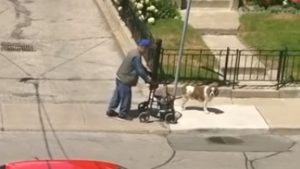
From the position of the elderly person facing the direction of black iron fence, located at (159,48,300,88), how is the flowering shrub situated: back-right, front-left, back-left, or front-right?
front-left

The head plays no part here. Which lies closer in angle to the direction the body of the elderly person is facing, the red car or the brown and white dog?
the brown and white dog

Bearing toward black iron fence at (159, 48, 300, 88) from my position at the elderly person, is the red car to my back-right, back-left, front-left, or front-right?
back-right

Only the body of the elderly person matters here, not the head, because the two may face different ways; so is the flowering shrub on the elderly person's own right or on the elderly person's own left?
on the elderly person's own left

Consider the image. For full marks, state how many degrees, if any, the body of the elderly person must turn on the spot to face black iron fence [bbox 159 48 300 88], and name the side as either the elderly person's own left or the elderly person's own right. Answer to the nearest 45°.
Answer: approximately 45° to the elderly person's own left

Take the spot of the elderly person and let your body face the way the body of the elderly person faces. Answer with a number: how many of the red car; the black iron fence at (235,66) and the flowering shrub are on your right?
1

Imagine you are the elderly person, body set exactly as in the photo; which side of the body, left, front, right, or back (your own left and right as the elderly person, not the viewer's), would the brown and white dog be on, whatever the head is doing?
front

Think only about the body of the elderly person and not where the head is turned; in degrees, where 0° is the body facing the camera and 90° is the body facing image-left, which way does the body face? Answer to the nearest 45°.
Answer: approximately 270°

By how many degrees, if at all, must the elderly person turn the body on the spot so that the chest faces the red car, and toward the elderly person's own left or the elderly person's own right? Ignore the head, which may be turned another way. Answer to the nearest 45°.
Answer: approximately 90° to the elderly person's own right

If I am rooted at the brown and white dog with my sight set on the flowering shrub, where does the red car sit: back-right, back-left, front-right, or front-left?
back-left
